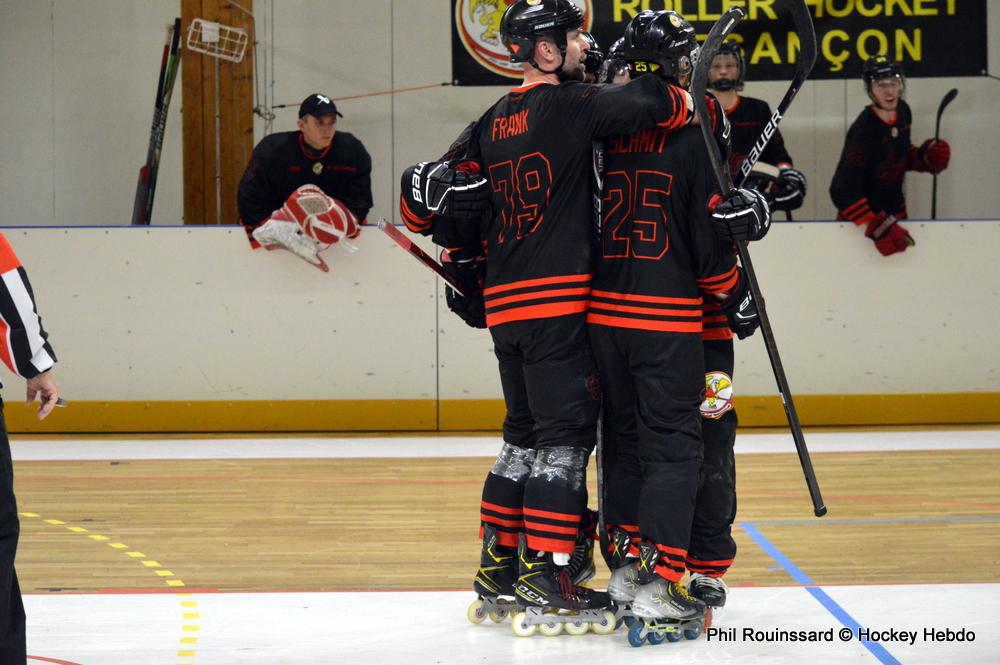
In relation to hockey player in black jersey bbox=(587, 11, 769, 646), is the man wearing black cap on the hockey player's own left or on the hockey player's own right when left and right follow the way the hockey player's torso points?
on the hockey player's own left

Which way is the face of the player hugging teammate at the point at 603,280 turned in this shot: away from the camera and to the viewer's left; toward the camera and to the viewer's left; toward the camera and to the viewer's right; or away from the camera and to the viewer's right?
away from the camera and to the viewer's right

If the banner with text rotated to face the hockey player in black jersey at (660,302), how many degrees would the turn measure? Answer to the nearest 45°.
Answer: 0° — it already faces them

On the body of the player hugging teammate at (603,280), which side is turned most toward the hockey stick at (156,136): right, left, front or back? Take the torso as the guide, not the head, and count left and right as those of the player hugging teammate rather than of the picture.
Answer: left

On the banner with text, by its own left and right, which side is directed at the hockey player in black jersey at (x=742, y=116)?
front

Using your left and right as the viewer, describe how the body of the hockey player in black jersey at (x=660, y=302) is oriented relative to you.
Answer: facing away from the viewer and to the right of the viewer

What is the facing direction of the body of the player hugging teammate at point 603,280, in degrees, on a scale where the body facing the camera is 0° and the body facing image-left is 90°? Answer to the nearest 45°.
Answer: approximately 225°

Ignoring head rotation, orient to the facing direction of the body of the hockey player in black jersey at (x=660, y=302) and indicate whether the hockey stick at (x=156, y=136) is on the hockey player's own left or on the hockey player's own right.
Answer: on the hockey player's own left

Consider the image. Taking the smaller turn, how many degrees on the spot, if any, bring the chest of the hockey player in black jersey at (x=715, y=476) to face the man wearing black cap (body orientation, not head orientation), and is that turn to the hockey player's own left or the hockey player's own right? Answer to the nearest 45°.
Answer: approximately 90° to the hockey player's own right

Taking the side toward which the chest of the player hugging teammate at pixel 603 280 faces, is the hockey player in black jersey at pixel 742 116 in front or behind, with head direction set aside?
in front

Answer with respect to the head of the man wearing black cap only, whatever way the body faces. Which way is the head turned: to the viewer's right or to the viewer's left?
to the viewer's right
